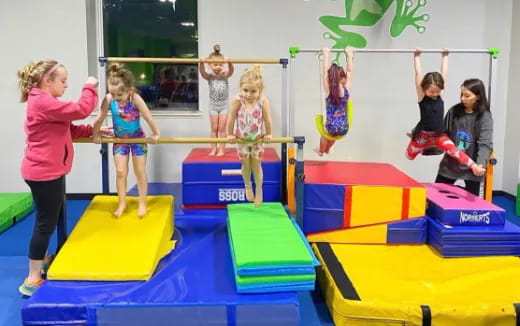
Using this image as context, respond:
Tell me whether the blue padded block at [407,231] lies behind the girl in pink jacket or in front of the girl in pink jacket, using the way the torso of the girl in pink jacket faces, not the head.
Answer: in front

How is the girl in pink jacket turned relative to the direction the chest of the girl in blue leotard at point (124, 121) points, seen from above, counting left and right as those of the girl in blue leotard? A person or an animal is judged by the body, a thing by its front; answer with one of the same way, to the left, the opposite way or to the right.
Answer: to the left

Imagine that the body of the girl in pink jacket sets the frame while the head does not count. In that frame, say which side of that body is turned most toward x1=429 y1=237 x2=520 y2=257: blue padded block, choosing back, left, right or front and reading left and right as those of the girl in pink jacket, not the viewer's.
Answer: front

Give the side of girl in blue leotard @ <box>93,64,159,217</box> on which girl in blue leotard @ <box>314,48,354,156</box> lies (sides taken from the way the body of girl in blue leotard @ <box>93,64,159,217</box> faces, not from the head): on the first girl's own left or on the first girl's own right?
on the first girl's own left

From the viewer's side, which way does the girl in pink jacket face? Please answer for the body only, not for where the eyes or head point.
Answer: to the viewer's right

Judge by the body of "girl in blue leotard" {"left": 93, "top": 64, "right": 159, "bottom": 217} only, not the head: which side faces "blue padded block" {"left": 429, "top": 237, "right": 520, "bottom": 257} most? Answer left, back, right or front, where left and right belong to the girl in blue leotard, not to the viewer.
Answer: left

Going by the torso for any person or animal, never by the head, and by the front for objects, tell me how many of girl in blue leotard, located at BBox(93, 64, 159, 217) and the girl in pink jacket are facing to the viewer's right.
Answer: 1

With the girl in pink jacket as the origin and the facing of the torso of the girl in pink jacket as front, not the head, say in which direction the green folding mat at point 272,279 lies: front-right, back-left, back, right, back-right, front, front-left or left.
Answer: front-right

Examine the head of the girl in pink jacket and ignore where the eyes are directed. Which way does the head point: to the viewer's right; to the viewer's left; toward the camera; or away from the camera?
to the viewer's right

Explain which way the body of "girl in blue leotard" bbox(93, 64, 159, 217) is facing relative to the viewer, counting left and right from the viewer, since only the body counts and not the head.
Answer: facing the viewer

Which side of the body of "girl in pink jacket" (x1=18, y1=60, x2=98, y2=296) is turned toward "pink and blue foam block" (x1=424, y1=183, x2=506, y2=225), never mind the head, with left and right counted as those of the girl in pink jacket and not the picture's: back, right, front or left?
front

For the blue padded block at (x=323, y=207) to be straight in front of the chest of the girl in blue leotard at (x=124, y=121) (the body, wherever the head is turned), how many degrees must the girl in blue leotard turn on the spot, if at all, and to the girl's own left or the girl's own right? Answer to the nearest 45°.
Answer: approximately 90° to the girl's own left
